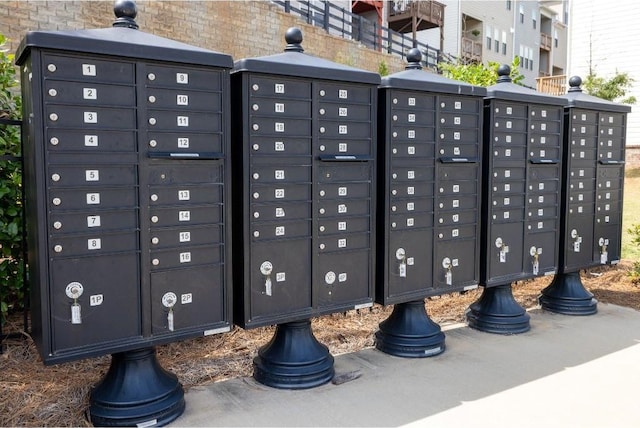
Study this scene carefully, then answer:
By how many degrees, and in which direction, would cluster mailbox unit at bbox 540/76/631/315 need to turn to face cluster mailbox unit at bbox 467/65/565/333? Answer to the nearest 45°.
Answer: approximately 90° to its right

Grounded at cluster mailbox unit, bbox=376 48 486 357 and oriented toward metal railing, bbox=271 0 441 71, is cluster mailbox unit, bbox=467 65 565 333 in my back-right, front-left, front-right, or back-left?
front-right

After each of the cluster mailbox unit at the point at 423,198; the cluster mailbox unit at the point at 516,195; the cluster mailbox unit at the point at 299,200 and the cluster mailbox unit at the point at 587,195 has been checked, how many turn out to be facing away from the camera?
0

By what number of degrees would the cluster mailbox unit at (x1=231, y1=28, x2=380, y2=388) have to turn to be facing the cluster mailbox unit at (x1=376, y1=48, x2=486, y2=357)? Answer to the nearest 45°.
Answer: approximately 90° to its left

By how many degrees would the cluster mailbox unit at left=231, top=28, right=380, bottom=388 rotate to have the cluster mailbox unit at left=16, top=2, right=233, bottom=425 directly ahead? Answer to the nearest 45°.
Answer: approximately 90° to its right

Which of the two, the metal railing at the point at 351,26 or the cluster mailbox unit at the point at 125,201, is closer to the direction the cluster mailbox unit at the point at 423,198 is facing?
the cluster mailbox unit

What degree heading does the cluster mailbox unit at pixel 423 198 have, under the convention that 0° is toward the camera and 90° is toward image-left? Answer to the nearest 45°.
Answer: approximately 315°

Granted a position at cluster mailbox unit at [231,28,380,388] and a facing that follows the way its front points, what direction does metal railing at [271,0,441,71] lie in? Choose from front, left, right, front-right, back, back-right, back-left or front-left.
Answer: back-left

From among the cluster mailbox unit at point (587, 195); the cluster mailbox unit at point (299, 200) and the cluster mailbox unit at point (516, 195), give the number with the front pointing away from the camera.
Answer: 0

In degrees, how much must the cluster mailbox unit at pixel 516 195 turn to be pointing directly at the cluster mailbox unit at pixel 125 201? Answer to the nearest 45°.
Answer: approximately 90° to its right

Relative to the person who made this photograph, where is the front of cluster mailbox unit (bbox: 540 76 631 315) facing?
facing the viewer and to the right of the viewer

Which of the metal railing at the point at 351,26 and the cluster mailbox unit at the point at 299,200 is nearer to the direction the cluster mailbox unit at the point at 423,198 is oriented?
the cluster mailbox unit

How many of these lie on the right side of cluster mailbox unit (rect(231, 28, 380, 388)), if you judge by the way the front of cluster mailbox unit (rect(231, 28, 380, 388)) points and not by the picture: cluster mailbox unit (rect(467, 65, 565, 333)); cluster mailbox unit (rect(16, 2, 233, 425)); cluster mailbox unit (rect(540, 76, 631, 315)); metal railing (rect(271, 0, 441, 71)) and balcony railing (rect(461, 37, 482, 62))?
1

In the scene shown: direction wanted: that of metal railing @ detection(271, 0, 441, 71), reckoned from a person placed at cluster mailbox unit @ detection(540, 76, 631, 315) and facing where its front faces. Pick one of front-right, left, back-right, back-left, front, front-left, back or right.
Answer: back

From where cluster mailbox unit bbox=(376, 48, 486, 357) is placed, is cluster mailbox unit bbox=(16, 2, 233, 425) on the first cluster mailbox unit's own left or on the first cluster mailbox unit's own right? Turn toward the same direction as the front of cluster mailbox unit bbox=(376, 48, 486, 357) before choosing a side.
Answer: on the first cluster mailbox unit's own right

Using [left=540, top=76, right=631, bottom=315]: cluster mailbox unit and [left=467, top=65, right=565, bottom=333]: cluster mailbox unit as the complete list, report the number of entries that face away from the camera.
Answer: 0
